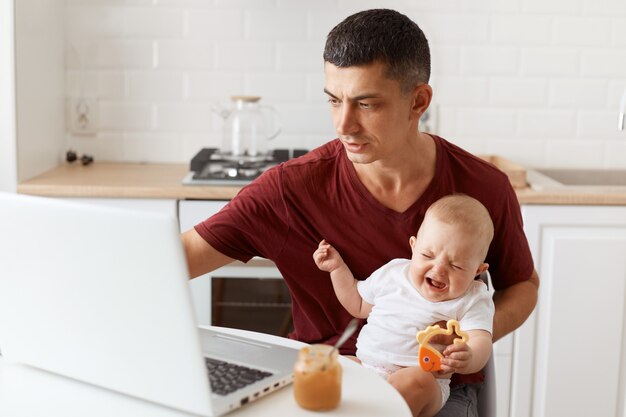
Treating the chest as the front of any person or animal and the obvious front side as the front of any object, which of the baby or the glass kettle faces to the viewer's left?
the glass kettle

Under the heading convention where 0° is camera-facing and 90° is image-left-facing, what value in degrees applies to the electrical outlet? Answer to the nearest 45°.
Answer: approximately 0°

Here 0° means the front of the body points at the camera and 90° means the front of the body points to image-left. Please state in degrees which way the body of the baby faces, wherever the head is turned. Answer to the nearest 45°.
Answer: approximately 0°

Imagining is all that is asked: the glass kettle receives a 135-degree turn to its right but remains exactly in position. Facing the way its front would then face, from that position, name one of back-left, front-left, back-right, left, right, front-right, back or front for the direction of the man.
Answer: back-right

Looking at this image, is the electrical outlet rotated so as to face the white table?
yes

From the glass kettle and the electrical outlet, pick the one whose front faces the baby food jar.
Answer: the electrical outlet

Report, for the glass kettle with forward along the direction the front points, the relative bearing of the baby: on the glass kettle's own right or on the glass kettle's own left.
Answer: on the glass kettle's own left

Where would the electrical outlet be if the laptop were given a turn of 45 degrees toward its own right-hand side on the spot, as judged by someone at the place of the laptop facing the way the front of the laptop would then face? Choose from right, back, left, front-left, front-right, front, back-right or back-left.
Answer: left

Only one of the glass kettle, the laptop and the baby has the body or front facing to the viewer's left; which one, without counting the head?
the glass kettle

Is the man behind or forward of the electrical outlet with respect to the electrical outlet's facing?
forward

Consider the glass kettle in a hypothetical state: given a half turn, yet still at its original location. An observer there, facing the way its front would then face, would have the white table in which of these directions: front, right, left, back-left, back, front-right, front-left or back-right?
right

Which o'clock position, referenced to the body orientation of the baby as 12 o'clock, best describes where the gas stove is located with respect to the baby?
The gas stove is roughly at 5 o'clock from the baby.

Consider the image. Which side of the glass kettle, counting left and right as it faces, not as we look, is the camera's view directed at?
left

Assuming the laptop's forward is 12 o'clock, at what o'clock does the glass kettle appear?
The glass kettle is roughly at 11 o'clock from the laptop.

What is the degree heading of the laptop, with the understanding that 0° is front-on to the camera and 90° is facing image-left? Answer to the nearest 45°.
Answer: approximately 225°

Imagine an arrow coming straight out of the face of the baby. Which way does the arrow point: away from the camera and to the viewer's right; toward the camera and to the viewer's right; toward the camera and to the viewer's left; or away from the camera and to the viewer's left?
toward the camera and to the viewer's left
